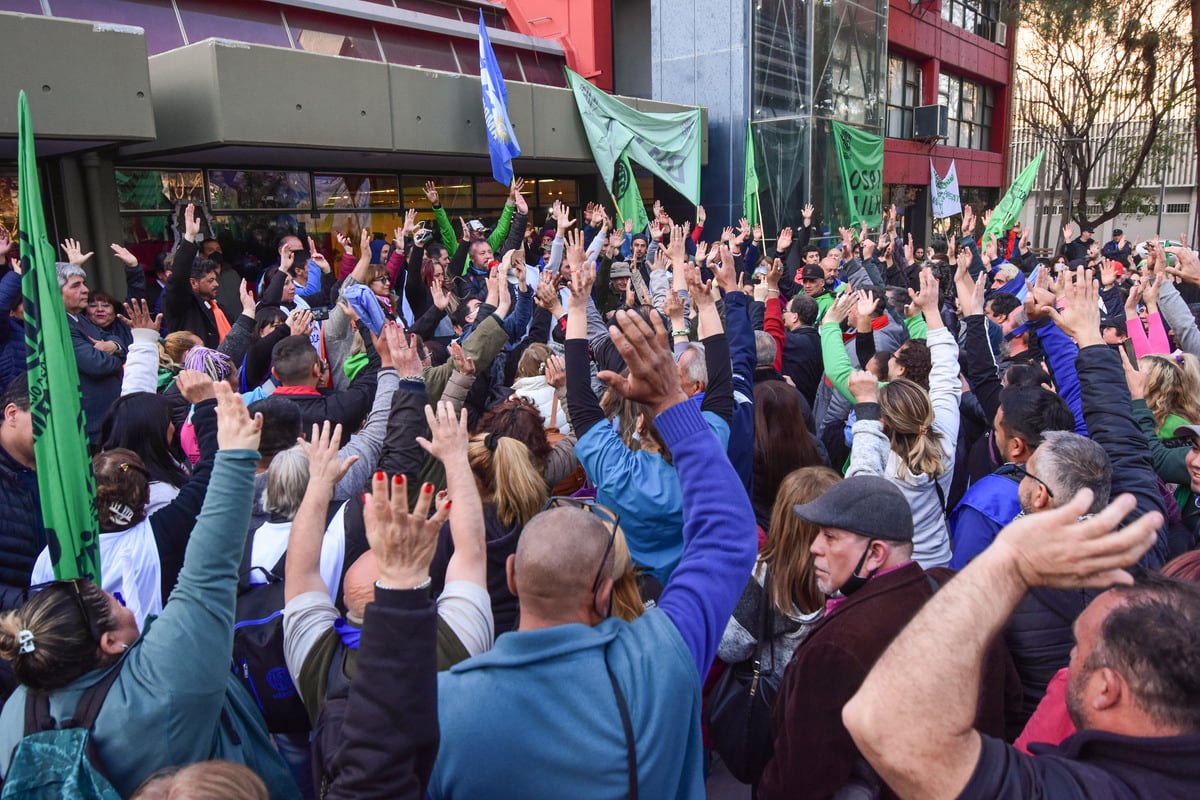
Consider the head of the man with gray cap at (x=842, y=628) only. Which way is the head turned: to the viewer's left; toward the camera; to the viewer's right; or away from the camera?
to the viewer's left

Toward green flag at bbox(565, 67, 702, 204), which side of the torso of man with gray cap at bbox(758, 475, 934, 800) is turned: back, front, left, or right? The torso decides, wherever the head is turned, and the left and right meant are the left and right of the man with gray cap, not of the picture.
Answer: right

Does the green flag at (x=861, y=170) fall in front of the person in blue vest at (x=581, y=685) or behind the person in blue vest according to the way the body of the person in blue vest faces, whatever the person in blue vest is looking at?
in front

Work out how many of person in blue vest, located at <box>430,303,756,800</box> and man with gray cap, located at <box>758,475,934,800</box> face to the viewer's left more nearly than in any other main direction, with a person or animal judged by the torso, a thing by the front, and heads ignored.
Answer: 1

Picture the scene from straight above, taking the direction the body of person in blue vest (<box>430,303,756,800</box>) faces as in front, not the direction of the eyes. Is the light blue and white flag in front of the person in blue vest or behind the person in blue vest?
in front

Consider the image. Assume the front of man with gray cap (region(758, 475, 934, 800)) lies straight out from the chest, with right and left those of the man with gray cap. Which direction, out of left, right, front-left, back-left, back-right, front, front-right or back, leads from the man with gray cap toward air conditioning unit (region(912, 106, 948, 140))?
right

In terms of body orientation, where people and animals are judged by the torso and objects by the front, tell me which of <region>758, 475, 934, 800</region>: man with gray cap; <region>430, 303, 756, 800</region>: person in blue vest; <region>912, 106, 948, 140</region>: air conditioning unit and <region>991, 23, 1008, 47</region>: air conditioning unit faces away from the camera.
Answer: the person in blue vest

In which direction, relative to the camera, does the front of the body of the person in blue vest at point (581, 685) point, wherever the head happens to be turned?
away from the camera

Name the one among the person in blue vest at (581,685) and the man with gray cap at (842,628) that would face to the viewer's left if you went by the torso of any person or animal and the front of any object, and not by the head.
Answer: the man with gray cap

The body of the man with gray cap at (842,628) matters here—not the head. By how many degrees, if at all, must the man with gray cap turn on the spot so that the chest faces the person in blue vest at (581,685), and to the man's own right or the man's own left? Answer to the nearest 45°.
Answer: approximately 45° to the man's own left

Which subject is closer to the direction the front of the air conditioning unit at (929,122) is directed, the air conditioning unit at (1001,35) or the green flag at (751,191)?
the green flag

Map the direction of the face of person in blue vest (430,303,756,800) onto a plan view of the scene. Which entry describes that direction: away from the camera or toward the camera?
away from the camera

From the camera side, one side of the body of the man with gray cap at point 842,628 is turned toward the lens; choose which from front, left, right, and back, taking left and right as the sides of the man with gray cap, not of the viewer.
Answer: left

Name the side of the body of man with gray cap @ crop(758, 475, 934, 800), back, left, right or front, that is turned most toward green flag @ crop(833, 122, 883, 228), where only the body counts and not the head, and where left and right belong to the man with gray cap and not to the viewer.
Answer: right

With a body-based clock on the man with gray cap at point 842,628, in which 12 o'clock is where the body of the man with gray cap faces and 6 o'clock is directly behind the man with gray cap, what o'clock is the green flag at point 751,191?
The green flag is roughly at 3 o'clock from the man with gray cap.

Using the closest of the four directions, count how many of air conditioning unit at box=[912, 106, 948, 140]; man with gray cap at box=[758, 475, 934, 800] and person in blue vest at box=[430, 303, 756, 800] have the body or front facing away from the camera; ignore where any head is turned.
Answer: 1
